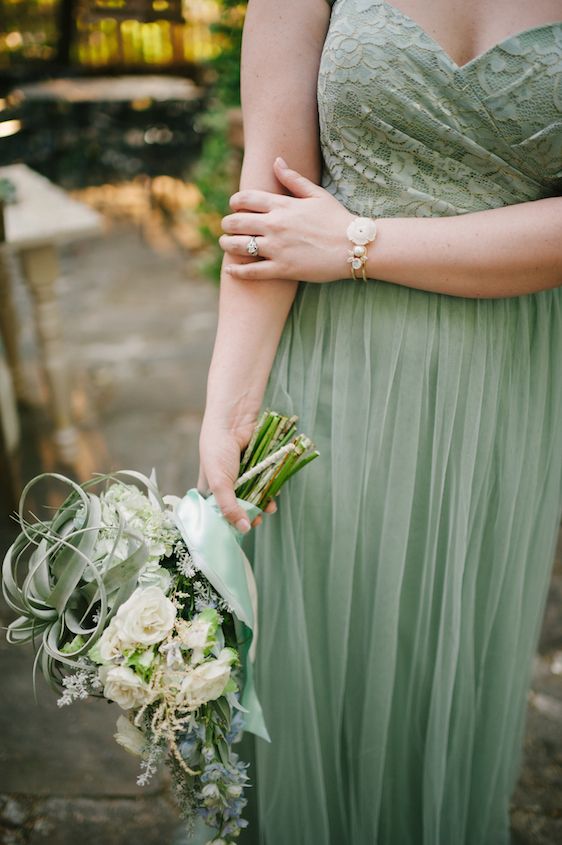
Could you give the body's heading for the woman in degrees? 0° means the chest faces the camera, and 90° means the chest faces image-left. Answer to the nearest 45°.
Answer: approximately 0°
